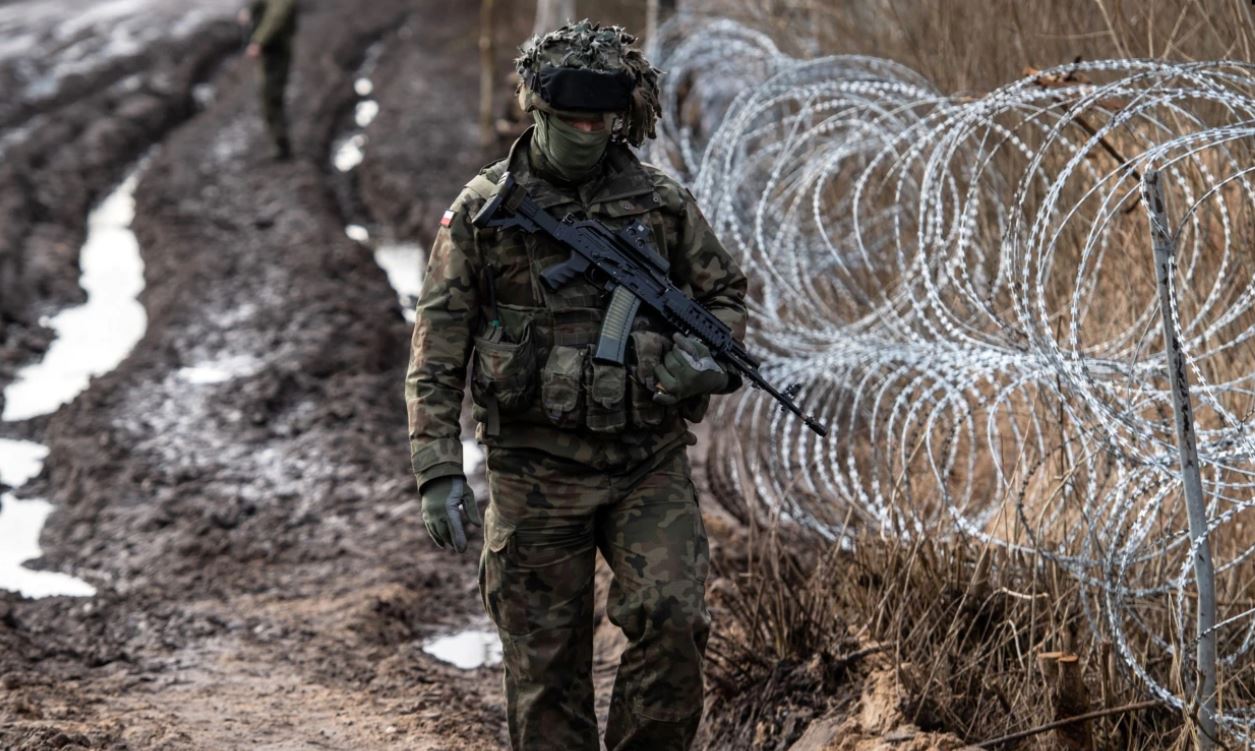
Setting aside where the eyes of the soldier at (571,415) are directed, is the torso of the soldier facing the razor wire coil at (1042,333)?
no

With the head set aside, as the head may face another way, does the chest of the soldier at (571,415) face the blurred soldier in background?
no

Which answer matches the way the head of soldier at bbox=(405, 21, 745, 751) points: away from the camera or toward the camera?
toward the camera

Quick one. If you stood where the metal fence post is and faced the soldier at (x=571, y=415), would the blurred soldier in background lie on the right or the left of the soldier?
right

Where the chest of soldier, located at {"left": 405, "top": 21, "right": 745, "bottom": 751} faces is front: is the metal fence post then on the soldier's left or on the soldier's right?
on the soldier's left
